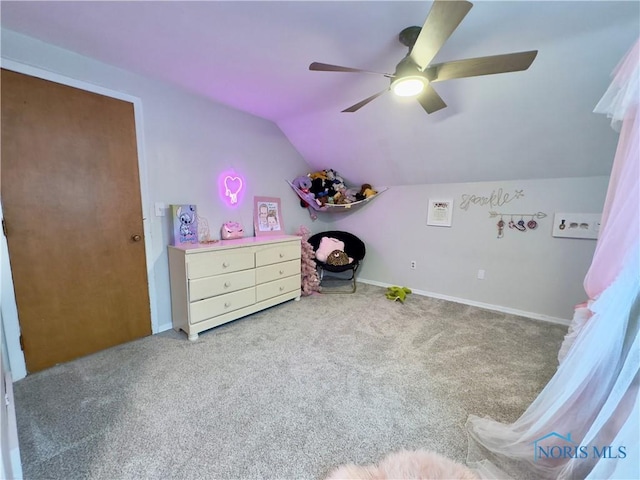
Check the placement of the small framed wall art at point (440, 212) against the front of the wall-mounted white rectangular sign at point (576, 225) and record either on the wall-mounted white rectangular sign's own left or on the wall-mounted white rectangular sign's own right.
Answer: on the wall-mounted white rectangular sign's own right

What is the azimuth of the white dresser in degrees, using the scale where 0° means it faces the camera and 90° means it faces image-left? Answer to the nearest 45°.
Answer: approximately 315°

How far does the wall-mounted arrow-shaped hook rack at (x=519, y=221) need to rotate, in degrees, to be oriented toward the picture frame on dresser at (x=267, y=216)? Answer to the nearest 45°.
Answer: approximately 45° to its right

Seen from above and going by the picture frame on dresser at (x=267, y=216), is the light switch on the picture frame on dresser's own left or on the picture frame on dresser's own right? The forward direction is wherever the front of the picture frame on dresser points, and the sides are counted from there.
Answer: on the picture frame on dresser's own right

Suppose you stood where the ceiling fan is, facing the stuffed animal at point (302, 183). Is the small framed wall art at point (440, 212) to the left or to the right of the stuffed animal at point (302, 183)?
right

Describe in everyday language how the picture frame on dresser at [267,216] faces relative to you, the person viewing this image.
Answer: facing the viewer and to the right of the viewer

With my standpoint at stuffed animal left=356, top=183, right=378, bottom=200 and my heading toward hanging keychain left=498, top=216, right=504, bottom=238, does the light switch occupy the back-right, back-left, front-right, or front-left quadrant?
back-right

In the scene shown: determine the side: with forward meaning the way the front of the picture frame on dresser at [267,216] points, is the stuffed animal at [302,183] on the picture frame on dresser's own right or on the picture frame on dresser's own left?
on the picture frame on dresser's own left

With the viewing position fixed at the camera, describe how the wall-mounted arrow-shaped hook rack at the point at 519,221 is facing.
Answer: facing the viewer

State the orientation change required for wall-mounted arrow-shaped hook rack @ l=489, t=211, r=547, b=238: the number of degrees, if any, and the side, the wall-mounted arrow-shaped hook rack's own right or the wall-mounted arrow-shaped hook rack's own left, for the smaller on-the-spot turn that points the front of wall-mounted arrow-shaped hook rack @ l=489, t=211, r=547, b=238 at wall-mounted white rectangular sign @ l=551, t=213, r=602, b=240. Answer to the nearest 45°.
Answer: approximately 90° to the wall-mounted arrow-shaped hook rack's own left

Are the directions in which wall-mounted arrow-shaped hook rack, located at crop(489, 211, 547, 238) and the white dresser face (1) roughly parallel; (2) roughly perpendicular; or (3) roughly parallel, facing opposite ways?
roughly perpendicular

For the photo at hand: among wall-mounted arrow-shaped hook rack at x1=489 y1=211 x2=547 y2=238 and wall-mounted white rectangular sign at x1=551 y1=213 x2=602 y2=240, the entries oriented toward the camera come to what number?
2

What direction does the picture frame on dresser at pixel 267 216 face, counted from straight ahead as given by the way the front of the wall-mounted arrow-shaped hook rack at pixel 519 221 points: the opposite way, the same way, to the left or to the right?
to the left

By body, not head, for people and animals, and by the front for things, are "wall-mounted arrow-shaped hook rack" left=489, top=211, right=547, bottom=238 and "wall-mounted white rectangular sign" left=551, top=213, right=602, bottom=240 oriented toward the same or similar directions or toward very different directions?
same or similar directions

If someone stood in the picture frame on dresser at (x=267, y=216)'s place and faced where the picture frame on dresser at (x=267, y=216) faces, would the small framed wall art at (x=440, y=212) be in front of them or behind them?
in front

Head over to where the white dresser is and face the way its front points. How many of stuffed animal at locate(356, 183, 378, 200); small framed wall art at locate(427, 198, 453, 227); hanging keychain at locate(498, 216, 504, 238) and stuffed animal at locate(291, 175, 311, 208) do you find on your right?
0
